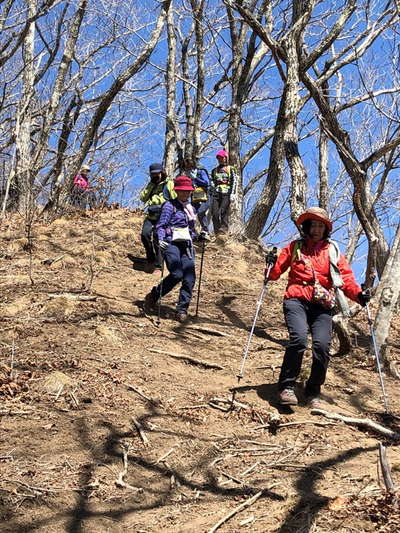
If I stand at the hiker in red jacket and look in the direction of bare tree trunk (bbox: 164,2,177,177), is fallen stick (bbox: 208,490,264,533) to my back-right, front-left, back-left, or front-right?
back-left

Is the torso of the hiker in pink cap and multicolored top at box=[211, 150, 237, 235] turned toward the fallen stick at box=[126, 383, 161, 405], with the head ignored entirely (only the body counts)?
yes

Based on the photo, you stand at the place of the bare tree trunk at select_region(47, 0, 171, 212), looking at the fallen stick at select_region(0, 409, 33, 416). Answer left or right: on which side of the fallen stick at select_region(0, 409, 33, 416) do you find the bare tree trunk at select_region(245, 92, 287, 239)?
left

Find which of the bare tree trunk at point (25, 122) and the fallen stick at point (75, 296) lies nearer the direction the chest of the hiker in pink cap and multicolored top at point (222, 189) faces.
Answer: the fallen stick

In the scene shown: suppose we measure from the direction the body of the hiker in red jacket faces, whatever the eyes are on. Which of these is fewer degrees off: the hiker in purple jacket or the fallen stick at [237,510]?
the fallen stick

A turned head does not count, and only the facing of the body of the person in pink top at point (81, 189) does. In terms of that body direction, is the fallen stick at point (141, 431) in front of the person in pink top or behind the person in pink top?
in front

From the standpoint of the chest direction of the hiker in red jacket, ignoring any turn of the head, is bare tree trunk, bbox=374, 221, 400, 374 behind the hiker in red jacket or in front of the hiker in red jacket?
behind

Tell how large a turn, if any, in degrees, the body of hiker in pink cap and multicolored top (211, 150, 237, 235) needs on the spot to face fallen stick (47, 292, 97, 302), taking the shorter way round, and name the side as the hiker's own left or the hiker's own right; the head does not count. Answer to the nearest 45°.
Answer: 0° — they already face it

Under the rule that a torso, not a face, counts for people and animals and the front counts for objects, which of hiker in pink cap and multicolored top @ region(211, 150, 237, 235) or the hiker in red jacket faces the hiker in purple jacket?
the hiker in pink cap and multicolored top

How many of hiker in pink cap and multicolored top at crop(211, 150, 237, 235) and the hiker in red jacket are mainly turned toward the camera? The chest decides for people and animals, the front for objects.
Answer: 2
